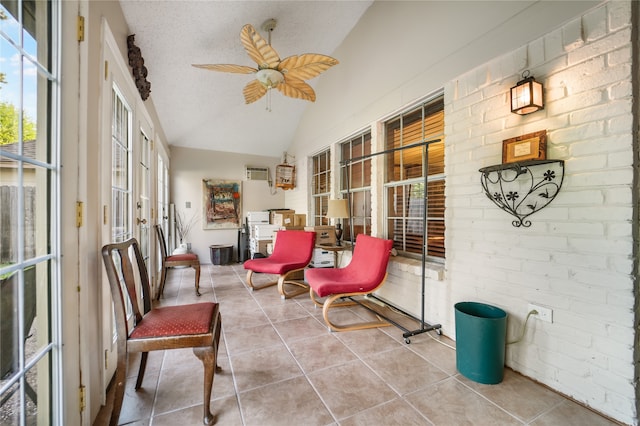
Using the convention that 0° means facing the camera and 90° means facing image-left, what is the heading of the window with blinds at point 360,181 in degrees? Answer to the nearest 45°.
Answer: approximately 45°

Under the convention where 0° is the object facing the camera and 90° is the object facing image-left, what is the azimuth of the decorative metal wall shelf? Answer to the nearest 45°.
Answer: approximately 45°

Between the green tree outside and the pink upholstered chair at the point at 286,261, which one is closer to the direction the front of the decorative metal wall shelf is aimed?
the green tree outside

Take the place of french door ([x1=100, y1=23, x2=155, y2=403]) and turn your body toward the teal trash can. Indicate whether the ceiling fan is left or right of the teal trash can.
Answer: left

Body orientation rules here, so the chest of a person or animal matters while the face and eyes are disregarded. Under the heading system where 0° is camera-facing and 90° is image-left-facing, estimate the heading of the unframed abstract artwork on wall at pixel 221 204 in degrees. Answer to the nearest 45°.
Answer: approximately 0°

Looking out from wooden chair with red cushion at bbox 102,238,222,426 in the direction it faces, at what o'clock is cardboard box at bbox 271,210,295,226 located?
The cardboard box is roughly at 10 o'clock from the wooden chair with red cushion.

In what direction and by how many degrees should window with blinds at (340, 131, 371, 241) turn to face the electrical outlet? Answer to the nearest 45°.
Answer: approximately 90° to its left

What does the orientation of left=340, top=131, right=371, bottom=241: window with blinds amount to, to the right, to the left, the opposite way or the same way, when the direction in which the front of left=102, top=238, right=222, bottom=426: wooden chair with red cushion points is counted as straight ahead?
the opposite way

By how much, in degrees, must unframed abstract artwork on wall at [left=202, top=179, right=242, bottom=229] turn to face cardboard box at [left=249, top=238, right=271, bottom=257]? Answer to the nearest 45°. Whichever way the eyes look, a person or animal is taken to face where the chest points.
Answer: approximately 45° to its left

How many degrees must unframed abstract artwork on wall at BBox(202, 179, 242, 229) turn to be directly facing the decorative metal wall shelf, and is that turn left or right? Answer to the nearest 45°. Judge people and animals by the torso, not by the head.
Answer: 0° — it already faces it

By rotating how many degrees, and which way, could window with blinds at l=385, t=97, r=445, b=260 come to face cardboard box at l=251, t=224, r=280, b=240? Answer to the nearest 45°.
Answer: approximately 90° to its right

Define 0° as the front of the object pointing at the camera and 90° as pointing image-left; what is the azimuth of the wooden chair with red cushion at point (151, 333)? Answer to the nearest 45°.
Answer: approximately 270°

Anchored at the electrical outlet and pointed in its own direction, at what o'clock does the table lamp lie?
The table lamp is roughly at 2 o'clock from the electrical outlet.

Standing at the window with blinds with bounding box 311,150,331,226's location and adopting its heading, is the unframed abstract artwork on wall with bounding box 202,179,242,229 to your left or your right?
on your right

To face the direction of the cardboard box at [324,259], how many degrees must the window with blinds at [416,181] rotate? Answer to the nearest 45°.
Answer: approximately 90° to its right

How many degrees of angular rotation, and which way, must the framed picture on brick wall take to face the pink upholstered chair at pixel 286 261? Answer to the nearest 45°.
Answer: approximately 45° to its right
